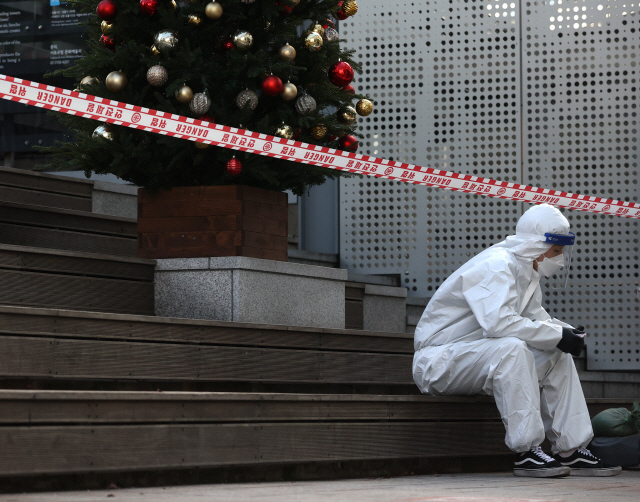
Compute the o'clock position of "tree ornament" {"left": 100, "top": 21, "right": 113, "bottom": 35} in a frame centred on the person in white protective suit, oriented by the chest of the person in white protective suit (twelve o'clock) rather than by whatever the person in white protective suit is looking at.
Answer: The tree ornament is roughly at 6 o'clock from the person in white protective suit.

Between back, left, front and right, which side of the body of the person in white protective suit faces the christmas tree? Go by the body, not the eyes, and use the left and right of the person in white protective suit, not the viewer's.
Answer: back

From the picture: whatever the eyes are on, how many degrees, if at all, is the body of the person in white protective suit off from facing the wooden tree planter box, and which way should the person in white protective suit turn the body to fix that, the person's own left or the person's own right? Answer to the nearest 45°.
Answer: approximately 180°

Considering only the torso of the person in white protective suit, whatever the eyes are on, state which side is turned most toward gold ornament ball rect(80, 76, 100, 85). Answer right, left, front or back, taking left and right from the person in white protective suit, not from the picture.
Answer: back

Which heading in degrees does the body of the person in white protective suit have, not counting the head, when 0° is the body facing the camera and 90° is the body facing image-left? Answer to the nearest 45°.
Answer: approximately 270°

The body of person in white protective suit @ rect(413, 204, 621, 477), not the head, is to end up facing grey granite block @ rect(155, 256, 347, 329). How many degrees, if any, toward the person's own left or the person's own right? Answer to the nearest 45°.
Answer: approximately 180°

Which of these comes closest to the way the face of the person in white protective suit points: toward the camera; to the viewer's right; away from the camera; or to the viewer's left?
to the viewer's right
